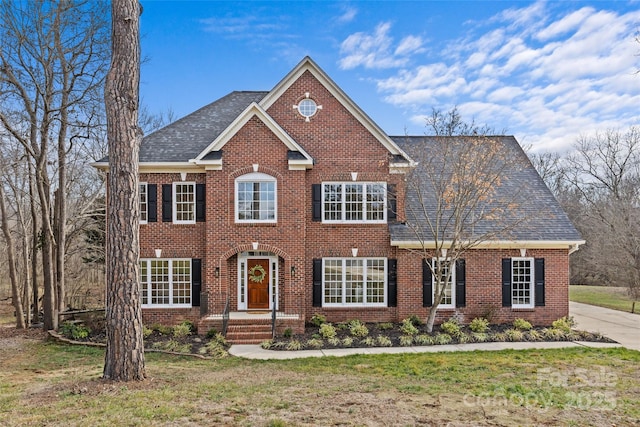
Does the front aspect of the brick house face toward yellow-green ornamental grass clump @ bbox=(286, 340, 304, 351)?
yes

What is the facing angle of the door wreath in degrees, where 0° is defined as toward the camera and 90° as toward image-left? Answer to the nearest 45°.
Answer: approximately 0°
